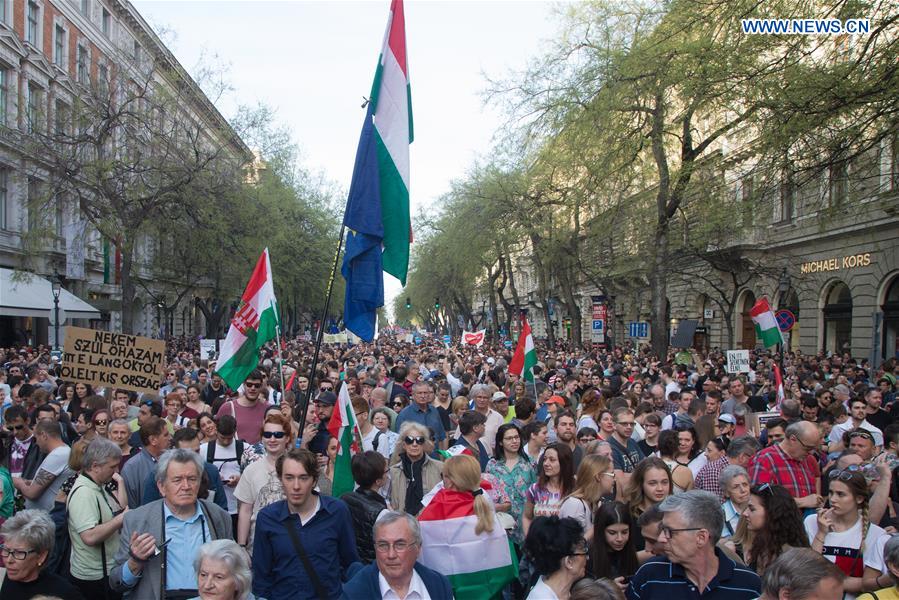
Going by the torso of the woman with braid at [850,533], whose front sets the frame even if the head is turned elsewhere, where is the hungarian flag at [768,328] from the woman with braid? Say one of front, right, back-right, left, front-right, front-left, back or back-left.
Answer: back-right

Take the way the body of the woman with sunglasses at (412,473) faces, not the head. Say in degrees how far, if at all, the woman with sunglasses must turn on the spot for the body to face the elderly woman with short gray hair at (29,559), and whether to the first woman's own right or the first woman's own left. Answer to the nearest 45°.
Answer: approximately 45° to the first woman's own right

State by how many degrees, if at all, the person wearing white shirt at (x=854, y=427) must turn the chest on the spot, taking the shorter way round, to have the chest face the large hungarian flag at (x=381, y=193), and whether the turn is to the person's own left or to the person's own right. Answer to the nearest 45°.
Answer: approximately 45° to the person's own right

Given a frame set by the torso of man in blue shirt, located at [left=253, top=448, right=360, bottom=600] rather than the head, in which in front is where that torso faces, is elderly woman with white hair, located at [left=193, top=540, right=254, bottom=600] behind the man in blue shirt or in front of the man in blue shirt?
in front

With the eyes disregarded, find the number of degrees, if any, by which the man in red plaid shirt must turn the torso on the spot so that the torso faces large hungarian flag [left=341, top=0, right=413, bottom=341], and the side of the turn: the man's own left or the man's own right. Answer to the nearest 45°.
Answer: approximately 135° to the man's own right

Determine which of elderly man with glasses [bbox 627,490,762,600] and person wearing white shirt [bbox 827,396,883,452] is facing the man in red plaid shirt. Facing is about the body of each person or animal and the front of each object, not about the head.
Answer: the person wearing white shirt

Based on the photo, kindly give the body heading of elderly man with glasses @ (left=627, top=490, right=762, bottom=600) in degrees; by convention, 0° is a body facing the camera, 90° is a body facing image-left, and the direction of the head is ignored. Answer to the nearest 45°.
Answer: approximately 45°

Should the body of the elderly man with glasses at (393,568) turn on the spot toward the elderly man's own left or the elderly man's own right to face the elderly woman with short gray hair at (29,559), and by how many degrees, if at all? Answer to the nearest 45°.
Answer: approximately 90° to the elderly man's own right

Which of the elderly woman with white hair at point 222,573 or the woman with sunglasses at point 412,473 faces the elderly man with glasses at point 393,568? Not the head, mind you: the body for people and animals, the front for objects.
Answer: the woman with sunglasses

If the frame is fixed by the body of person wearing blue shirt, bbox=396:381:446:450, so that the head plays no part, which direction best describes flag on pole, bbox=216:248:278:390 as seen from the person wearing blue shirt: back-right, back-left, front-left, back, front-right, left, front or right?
right

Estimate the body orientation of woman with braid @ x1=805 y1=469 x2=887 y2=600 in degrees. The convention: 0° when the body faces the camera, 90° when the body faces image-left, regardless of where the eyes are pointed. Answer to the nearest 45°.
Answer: approximately 45°

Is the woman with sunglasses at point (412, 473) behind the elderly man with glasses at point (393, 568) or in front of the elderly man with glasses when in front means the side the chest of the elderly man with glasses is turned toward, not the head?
behind

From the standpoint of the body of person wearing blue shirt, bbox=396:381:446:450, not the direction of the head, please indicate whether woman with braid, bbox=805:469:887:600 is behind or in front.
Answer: in front

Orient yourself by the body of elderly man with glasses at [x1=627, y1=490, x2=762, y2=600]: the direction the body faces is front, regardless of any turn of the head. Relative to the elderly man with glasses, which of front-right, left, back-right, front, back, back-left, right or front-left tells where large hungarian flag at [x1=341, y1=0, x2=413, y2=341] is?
right
